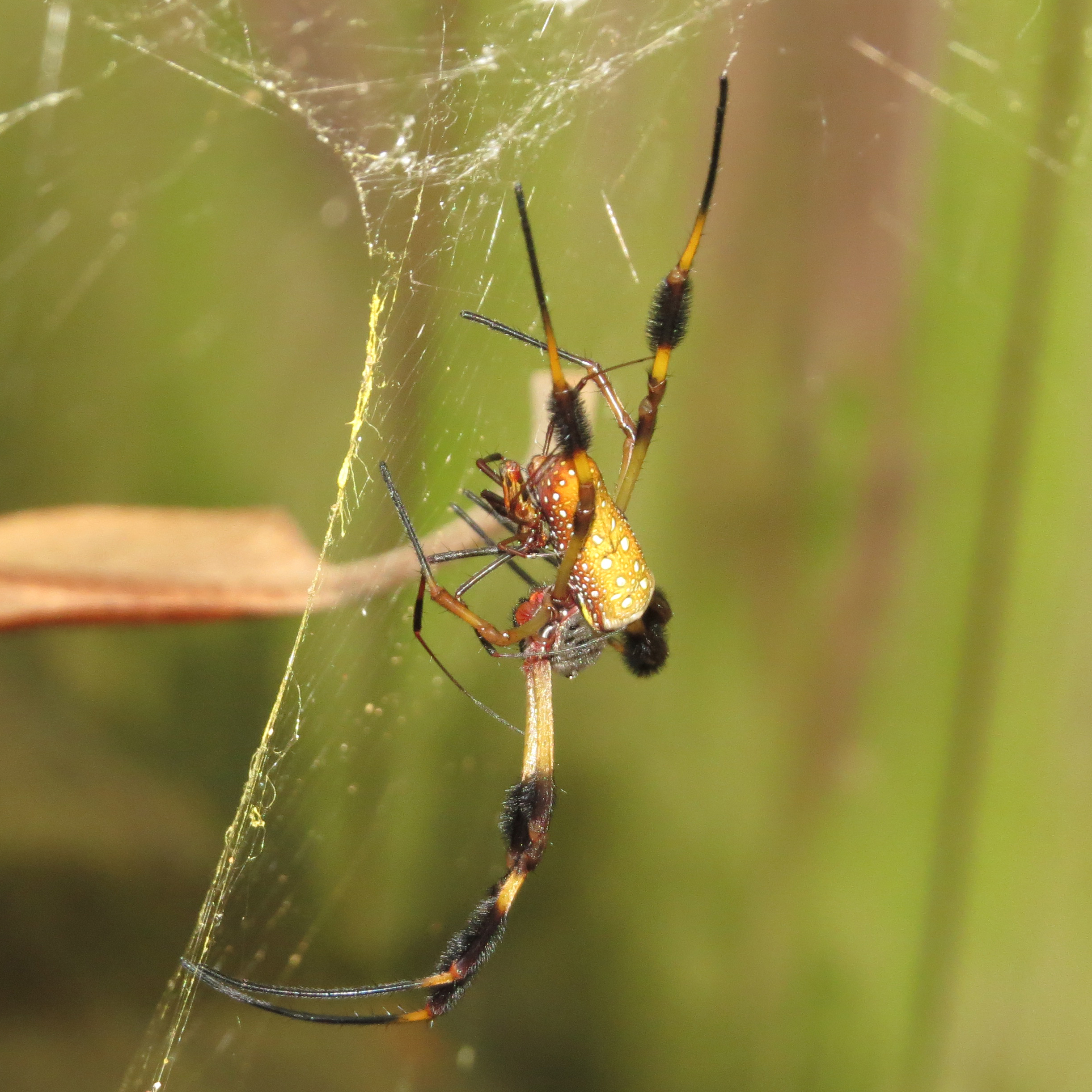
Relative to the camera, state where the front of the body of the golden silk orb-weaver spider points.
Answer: to the viewer's left
